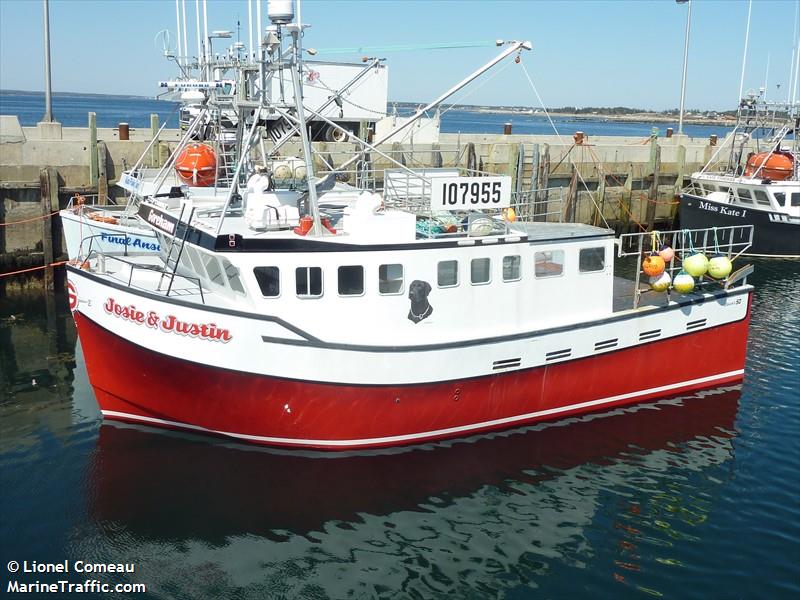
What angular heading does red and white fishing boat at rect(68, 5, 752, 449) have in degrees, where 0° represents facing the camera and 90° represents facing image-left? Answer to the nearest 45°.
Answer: approximately 45°

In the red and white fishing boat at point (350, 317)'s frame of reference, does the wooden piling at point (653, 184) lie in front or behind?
behind

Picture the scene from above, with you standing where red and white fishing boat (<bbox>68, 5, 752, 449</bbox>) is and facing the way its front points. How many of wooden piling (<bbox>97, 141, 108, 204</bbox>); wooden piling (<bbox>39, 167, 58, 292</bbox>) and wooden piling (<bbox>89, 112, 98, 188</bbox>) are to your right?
3

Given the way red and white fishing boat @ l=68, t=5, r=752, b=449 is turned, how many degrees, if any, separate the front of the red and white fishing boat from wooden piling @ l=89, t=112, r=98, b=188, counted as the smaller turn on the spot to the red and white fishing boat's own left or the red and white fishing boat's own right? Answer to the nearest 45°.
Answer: approximately 90° to the red and white fishing boat's own right

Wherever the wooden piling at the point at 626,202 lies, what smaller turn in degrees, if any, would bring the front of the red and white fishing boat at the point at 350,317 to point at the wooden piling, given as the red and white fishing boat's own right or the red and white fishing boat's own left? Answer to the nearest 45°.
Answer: approximately 180°

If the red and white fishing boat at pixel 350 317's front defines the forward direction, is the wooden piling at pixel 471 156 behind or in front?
behind

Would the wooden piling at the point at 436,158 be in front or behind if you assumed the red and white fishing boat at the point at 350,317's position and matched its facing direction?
behind

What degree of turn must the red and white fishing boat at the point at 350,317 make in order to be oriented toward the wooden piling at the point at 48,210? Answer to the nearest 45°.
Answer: approximately 90° to its right

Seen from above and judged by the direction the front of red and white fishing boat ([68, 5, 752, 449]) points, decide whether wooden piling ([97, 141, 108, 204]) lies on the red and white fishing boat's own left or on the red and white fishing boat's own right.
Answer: on the red and white fishing boat's own right
